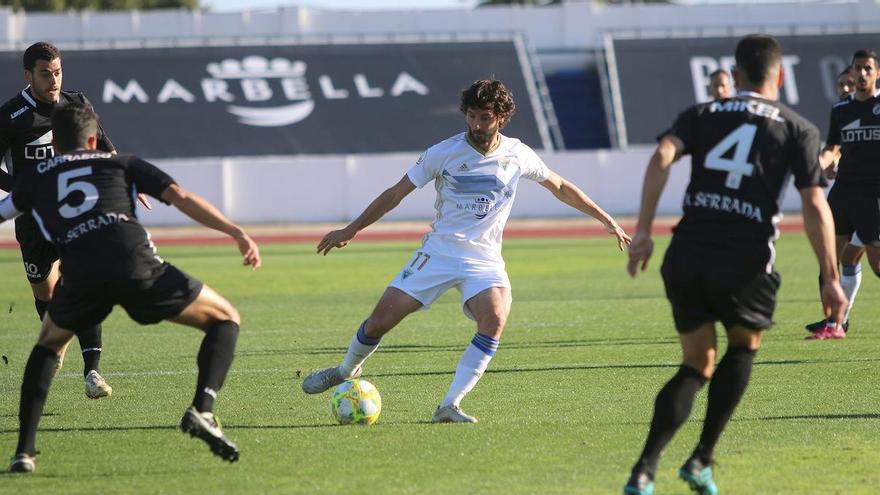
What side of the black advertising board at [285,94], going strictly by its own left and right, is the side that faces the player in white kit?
front

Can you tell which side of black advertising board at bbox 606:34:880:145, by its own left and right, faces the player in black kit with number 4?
front

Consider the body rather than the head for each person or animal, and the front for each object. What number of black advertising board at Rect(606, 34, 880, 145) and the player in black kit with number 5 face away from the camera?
1

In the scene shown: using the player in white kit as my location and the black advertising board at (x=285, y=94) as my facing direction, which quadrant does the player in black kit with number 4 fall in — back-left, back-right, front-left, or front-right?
back-right

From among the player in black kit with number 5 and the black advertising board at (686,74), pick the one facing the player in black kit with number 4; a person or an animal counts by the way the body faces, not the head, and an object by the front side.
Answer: the black advertising board

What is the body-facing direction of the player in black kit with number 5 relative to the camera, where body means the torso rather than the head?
away from the camera

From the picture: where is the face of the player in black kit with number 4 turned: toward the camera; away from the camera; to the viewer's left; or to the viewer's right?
away from the camera

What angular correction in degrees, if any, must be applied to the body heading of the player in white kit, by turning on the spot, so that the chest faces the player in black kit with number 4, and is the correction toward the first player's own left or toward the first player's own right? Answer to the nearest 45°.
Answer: approximately 45° to the first player's own left
